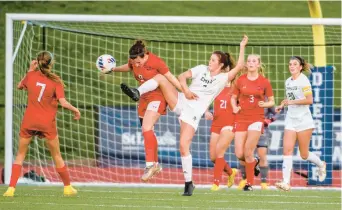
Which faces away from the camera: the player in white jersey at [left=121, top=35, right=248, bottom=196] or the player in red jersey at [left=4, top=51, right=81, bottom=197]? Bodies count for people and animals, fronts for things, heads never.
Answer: the player in red jersey

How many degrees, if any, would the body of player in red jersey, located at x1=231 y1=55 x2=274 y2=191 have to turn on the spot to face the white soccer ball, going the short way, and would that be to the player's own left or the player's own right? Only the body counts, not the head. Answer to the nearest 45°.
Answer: approximately 45° to the player's own right

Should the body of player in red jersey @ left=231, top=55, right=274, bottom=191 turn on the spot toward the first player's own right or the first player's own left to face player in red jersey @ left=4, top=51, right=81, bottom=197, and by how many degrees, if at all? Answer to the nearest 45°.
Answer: approximately 45° to the first player's own right

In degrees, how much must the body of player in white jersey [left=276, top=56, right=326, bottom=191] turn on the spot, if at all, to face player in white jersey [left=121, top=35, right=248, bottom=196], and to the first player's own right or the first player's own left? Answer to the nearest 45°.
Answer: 0° — they already face them

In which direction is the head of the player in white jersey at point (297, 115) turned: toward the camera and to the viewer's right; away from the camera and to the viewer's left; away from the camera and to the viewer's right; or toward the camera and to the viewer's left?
toward the camera and to the viewer's left

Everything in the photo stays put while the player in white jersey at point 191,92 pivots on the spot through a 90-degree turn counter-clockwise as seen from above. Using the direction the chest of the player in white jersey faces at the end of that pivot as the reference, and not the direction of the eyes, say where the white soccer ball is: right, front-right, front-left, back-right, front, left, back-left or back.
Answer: back-right

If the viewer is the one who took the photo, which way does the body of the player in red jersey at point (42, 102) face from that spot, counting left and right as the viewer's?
facing away from the viewer

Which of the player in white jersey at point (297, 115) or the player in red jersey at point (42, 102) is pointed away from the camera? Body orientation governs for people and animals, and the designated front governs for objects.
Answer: the player in red jersey

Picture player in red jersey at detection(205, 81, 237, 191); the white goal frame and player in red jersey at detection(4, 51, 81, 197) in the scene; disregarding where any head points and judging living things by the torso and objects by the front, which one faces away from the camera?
player in red jersey at detection(4, 51, 81, 197)

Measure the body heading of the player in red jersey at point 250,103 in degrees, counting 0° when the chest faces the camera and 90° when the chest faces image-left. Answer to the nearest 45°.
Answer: approximately 0°

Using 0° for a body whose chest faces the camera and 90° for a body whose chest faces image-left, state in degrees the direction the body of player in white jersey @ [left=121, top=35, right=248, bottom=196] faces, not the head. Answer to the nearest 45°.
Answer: approximately 45°

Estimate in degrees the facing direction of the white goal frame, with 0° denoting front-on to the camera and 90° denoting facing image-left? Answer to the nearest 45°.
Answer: approximately 0°
